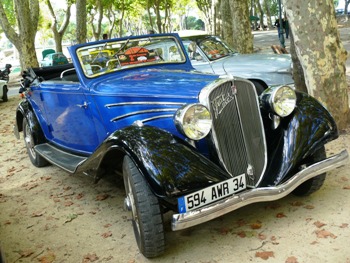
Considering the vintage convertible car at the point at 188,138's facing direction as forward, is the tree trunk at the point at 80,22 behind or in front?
behind

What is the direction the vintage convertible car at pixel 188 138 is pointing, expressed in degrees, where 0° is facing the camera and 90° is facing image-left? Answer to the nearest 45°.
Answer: approximately 315°

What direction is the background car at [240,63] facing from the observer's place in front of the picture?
facing to the right of the viewer

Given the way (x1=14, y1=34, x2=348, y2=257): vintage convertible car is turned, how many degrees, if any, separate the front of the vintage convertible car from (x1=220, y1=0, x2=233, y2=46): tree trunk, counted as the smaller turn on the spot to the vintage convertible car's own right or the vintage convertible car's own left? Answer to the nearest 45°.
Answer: approximately 135° to the vintage convertible car's own left

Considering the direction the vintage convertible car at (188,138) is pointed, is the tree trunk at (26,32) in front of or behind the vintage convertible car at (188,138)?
behind

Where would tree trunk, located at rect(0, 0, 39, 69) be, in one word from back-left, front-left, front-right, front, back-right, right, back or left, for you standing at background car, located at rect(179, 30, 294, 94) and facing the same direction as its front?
back-left

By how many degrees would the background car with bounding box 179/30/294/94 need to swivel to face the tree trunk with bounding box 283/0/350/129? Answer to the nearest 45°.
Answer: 0° — it already faces it

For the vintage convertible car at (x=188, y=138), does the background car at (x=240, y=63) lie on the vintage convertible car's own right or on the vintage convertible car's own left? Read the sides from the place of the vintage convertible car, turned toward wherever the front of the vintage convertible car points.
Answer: on the vintage convertible car's own left
